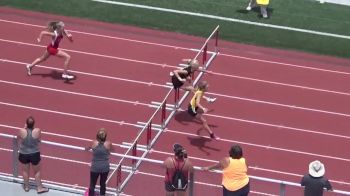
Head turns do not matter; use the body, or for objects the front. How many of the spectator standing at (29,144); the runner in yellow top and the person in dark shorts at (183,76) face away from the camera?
1

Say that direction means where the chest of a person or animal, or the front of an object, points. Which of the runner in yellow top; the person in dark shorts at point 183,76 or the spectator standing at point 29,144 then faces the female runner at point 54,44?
the spectator standing

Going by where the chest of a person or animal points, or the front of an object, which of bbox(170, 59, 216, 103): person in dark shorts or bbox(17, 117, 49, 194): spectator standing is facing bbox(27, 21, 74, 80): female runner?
the spectator standing

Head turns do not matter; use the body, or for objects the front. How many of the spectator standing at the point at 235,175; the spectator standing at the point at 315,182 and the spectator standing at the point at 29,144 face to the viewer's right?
0

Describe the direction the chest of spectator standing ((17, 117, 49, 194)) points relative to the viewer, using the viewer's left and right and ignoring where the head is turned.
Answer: facing away from the viewer

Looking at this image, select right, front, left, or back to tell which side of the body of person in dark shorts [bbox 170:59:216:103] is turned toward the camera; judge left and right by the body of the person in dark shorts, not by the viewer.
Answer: right

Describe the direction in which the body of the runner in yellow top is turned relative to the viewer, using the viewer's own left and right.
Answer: facing to the right of the viewer

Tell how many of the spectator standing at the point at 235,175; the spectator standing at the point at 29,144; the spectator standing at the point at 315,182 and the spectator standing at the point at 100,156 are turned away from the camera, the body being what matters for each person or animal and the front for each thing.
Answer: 4

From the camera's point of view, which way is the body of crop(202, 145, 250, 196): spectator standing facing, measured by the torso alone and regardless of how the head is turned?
away from the camera

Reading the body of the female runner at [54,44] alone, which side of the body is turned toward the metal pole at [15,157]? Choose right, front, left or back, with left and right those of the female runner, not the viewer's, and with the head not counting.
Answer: right

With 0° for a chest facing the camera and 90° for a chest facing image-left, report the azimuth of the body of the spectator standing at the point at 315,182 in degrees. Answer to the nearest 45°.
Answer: approximately 180°

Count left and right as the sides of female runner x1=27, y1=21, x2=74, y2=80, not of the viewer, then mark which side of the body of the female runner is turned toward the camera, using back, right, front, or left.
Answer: right

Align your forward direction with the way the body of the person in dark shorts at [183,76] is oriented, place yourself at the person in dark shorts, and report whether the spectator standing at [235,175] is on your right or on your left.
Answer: on your right

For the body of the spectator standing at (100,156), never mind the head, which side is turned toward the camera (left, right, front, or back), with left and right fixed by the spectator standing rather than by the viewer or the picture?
back

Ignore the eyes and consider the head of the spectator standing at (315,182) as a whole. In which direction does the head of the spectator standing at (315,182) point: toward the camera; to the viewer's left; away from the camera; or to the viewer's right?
away from the camera

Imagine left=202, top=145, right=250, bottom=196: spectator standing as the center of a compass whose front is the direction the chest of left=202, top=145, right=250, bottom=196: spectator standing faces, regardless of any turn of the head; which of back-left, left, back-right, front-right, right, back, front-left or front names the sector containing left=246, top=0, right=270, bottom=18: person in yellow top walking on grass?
front
